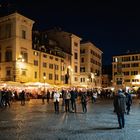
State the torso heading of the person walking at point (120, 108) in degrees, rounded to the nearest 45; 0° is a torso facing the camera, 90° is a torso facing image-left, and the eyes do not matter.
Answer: approximately 180°
